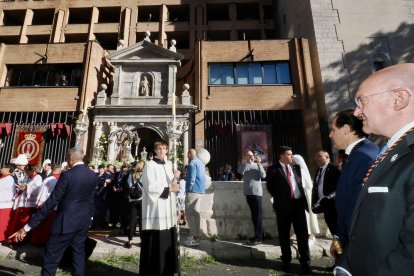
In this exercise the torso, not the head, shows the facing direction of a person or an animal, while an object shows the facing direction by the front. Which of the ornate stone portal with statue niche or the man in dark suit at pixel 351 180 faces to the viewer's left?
the man in dark suit

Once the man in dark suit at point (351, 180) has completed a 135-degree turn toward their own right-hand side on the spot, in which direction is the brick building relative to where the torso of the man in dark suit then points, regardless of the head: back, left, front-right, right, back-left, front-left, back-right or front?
left

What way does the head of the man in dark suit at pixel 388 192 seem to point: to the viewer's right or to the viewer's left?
to the viewer's left

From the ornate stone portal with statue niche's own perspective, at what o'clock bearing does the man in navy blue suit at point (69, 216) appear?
The man in navy blue suit is roughly at 12 o'clock from the ornate stone portal with statue niche.

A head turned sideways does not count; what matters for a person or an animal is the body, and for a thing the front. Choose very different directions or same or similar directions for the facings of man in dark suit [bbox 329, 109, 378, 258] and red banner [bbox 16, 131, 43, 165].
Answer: very different directions

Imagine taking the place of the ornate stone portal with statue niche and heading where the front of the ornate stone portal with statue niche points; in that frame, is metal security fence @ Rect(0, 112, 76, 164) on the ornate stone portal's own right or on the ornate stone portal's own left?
on the ornate stone portal's own right

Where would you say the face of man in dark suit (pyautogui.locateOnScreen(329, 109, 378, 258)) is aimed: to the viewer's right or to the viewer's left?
to the viewer's left

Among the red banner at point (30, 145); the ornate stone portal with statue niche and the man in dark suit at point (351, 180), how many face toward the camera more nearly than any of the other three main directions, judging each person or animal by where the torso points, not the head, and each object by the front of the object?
2

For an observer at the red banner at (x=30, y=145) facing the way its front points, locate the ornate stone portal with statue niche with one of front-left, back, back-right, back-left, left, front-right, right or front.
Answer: front-left

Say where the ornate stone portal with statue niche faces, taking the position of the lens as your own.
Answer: facing the viewer

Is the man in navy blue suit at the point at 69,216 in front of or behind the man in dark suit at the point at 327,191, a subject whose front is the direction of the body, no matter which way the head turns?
in front

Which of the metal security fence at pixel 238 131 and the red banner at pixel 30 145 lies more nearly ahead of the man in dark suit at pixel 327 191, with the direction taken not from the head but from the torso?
the red banner

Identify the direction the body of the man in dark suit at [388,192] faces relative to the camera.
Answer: to the viewer's left

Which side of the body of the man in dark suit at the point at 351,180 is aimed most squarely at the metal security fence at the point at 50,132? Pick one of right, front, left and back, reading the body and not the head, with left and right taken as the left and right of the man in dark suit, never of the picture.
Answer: front
